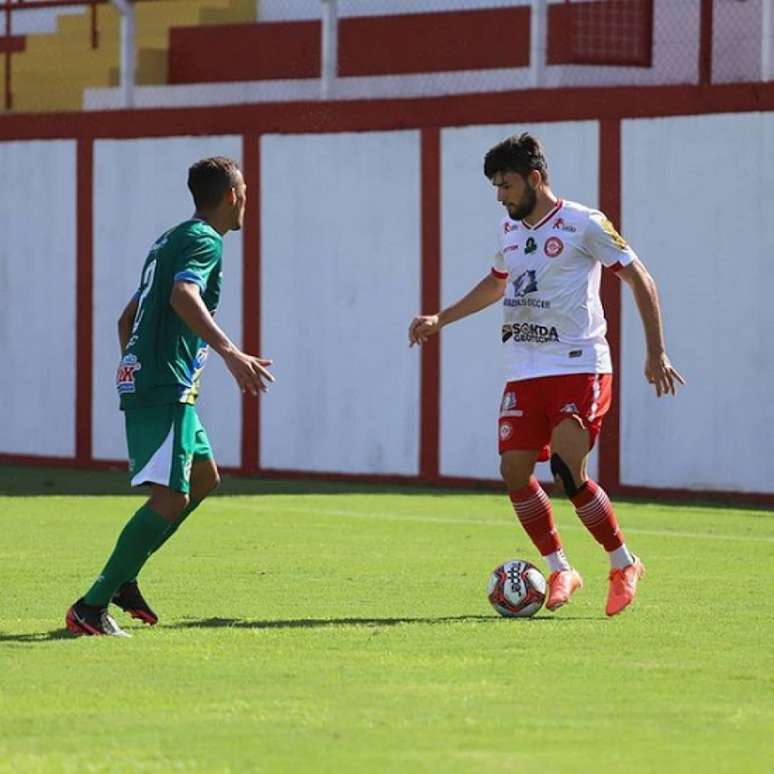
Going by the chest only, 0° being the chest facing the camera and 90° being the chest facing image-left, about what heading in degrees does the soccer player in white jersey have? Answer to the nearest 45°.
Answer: approximately 45°

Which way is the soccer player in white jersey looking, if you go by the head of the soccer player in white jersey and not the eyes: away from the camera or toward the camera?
toward the camera

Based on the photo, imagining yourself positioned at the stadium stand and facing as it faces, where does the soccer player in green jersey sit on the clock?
The soccer player in green jersey is roughly at 12 o'clock from the stadium stand.

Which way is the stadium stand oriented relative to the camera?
toward the camera

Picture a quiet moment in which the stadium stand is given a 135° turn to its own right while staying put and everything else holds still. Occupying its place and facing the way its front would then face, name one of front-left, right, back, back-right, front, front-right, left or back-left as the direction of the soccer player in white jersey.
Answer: back-left

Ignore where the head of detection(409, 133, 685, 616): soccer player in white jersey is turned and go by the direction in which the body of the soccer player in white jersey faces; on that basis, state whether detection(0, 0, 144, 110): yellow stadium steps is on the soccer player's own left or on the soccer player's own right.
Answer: on the soccer player's own right

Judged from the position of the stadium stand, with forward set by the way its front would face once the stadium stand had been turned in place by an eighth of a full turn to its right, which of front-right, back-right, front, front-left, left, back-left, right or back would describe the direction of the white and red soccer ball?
front-left
